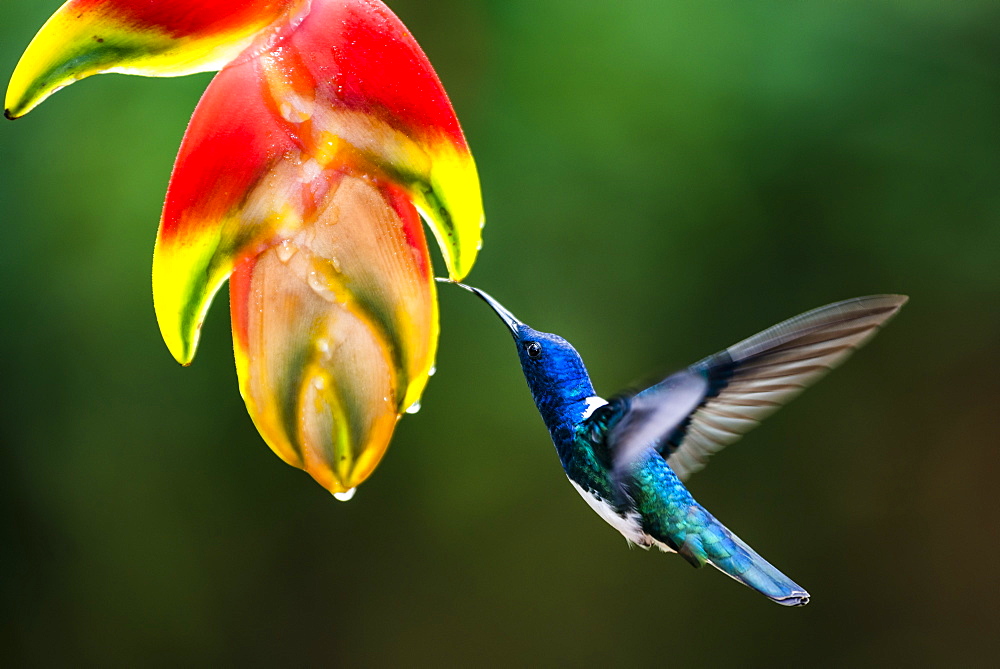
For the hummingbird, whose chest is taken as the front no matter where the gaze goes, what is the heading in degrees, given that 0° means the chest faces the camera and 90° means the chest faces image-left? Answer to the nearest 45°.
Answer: approximately 90°
